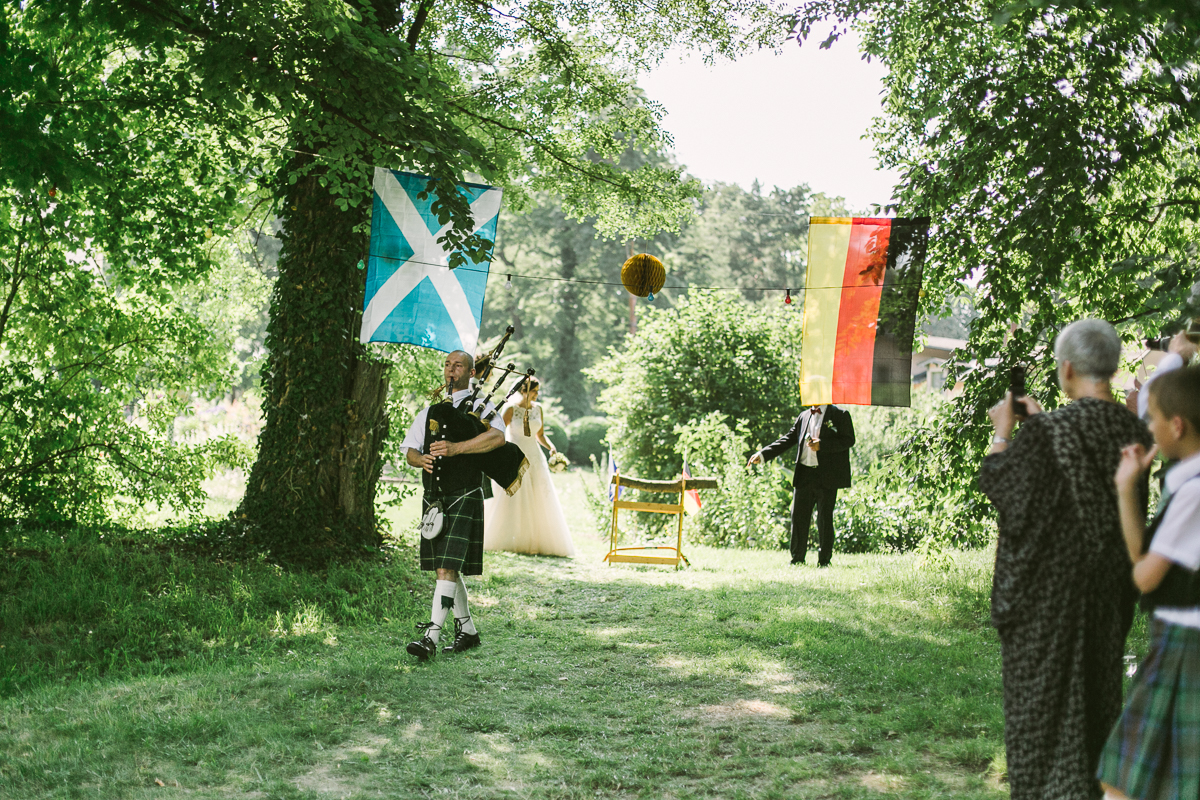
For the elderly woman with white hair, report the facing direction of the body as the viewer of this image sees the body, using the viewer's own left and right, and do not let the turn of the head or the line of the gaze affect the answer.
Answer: facing away from the viewer and to the left of the viewer

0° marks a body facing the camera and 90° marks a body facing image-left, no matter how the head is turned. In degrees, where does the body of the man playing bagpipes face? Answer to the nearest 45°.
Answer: approximately 45°

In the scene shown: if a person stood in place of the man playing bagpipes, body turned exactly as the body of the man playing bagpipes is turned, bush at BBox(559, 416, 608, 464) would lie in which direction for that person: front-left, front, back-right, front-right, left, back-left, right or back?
back-right

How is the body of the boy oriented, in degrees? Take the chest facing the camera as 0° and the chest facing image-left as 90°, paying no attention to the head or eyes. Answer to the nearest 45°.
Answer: approximately 90°

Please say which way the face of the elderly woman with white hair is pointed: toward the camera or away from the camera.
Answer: away from the camera

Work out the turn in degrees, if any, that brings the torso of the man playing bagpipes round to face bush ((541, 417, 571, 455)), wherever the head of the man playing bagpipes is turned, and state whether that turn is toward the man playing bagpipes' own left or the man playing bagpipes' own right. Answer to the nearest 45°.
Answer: approximately 135° to the man playing bagpipes' own right

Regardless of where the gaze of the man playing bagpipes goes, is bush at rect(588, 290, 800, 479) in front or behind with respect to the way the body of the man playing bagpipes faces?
behind
